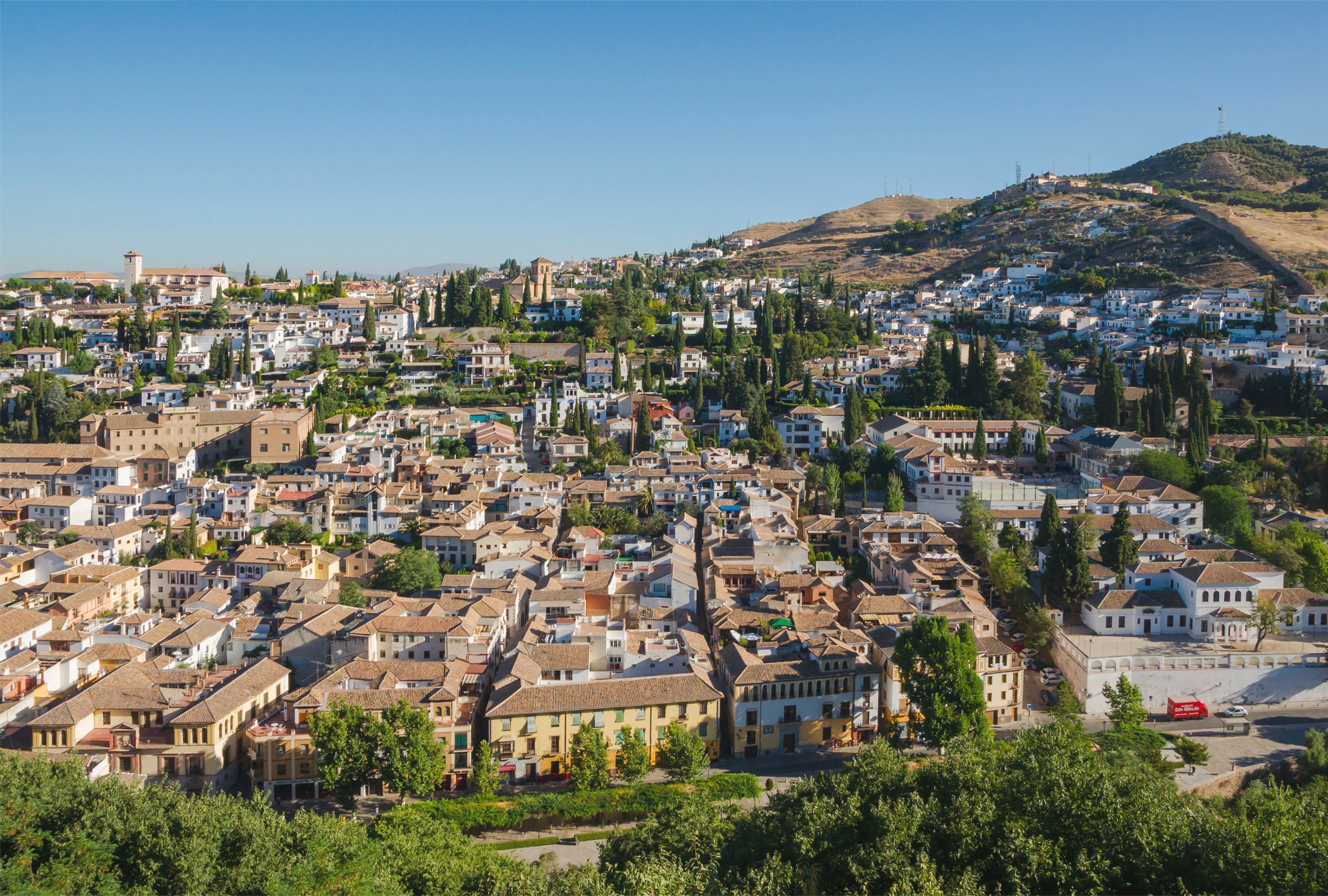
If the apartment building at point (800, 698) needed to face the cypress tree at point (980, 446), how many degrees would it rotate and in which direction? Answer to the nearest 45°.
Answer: approximately 180°

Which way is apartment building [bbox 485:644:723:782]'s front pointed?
toward the camera

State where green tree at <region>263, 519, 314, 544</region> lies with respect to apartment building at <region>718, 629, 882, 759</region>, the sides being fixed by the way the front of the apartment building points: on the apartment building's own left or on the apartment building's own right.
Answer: on the apartment building's own right

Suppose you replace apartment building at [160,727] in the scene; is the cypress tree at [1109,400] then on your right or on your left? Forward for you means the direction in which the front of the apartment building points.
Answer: on your left

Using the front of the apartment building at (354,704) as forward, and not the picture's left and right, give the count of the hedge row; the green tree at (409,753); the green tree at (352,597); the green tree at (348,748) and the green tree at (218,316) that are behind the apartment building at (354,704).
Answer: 2

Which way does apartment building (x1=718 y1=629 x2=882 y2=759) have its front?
toward the camera

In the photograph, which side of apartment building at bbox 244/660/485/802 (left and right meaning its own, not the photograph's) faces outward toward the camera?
front

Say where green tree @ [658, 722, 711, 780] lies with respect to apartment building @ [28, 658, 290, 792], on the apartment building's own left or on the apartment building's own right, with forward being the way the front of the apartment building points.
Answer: on the apartment building's own left

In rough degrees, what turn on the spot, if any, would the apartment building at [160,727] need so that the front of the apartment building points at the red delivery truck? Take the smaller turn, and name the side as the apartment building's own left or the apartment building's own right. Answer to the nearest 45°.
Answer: approximately 90° to the apartment building's own left

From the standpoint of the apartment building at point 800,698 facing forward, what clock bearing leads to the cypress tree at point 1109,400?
The cypress tree is roughly at 7 o'clock from the apartment building.

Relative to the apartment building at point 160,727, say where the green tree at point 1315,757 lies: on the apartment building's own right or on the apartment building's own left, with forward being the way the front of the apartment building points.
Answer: on the apartment building's own left

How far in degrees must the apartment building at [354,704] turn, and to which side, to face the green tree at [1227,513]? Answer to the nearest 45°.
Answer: approximately 90° to its left

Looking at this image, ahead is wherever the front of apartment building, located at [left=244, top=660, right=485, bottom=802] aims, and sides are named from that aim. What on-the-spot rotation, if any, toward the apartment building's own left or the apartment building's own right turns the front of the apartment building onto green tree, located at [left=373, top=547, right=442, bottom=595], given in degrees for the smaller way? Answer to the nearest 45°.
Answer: approximately 180°

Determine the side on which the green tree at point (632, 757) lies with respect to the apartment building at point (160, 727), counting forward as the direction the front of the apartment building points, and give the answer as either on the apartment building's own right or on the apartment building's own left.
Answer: on the apartment building's own left

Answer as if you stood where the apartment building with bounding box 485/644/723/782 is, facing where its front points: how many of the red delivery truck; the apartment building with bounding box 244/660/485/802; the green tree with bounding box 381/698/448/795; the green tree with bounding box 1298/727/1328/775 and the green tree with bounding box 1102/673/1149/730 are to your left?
3
